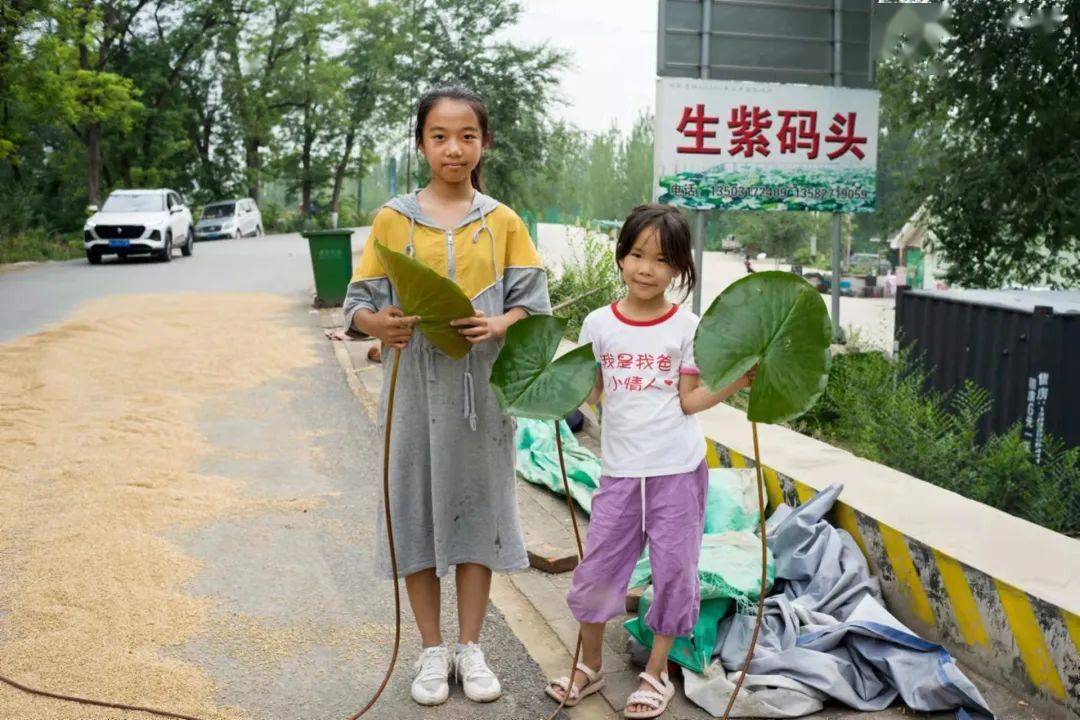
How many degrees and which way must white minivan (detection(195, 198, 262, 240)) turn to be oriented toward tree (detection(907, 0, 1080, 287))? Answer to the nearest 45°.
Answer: approximately 45° to its left

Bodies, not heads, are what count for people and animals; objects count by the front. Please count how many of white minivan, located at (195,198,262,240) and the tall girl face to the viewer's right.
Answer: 0

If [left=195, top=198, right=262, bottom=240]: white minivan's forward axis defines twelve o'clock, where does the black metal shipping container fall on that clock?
The black metal shipping container is roughly at 10 o'clock from the white minivan.

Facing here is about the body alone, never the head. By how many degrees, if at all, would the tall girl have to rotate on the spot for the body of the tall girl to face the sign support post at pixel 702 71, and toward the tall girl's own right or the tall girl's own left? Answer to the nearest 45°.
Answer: approximately 180°

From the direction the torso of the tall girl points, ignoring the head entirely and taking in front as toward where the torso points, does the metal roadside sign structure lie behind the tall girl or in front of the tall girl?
behind

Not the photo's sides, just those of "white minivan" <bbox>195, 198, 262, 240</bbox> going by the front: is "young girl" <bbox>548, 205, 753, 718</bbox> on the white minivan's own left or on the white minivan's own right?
on the white minivan's own left

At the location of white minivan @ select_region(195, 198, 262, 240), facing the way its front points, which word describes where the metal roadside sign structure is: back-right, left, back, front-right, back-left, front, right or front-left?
front-left

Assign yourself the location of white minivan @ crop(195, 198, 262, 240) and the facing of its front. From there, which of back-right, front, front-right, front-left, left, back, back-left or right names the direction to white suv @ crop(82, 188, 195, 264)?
front-left

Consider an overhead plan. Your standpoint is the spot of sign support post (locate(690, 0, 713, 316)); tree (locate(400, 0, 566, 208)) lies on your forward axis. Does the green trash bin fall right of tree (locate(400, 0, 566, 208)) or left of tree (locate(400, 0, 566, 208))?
left

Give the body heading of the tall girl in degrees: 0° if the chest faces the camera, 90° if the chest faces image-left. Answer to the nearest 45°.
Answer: approximately 0°

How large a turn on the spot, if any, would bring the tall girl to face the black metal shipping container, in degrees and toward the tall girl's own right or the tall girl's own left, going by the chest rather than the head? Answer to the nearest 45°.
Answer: approximately 135° to the tall girl's own left

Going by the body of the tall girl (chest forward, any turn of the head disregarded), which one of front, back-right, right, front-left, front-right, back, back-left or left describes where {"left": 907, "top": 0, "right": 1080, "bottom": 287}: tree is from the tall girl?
back-left

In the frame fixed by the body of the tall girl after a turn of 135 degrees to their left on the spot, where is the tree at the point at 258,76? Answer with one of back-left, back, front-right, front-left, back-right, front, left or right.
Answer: front-left

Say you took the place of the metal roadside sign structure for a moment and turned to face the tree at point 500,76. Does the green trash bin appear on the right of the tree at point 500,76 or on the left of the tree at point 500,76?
left
